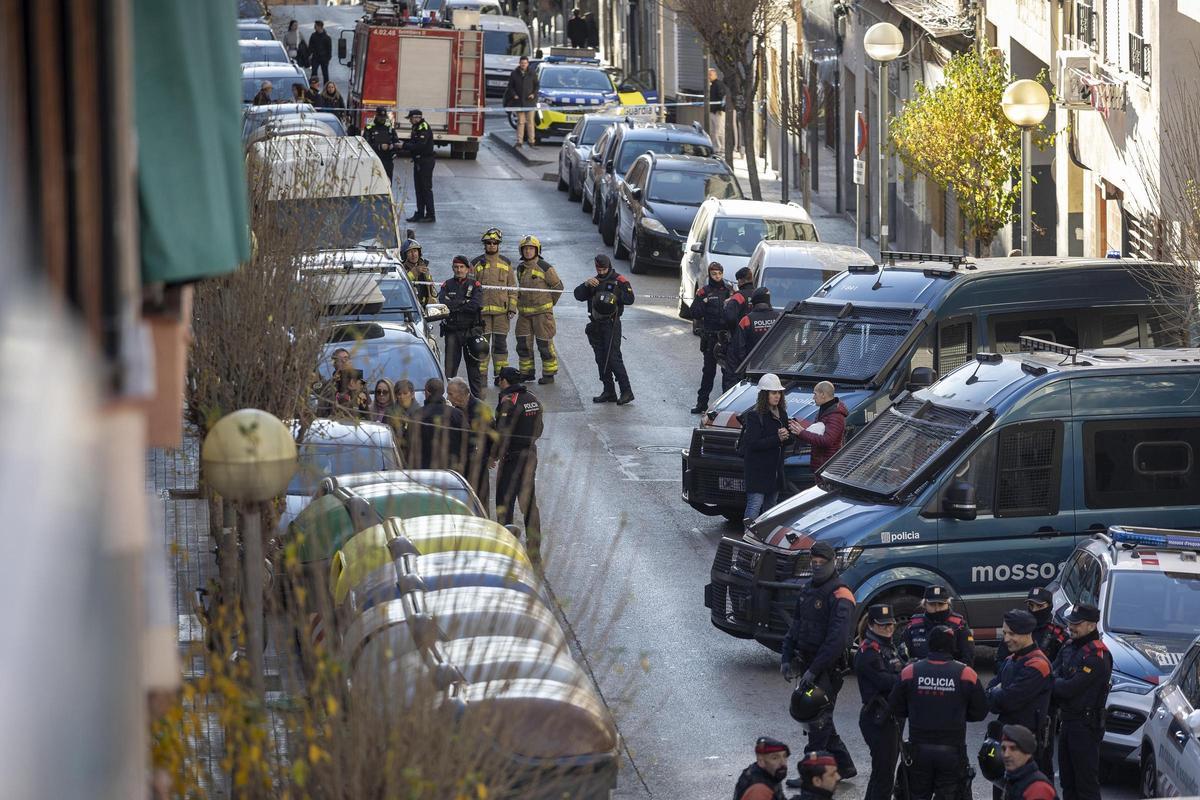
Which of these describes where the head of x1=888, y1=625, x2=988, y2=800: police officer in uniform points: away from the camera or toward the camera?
away from the camera

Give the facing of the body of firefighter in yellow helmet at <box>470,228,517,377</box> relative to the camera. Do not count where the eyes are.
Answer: toward the camera

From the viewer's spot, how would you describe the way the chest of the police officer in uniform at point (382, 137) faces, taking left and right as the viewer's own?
facing the viewer

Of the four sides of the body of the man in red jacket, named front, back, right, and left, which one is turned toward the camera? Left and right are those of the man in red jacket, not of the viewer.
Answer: left

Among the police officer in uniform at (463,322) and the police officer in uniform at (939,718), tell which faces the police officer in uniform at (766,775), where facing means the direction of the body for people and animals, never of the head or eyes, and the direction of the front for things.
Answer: the police officer in uniform at (463,322)

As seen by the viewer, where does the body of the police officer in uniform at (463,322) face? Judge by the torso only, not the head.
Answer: toward the camera

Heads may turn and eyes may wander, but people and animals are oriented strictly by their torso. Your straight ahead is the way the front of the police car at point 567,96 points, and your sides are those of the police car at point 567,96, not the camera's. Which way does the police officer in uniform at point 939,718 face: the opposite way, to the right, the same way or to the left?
the opposite way

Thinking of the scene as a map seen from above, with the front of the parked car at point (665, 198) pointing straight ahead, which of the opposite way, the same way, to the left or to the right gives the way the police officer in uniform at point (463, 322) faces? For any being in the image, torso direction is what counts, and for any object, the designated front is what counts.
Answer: the same way

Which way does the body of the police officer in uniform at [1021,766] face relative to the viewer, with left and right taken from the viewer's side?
facing the viewer and to the left of the viewer

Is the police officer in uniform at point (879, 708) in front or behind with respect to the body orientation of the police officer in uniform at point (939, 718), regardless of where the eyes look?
in front

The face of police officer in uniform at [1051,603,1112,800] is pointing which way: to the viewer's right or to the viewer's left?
to the viewer's left

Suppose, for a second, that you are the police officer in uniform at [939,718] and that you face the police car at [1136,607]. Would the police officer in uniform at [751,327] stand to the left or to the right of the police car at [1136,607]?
left

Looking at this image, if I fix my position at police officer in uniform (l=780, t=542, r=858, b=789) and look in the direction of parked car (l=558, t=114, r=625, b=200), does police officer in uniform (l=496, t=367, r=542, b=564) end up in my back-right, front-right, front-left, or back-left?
front-left

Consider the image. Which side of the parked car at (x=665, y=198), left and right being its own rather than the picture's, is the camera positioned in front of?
front

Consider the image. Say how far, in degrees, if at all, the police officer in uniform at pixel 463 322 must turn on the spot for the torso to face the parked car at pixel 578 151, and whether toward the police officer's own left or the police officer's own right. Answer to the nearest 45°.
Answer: approximately 180°
